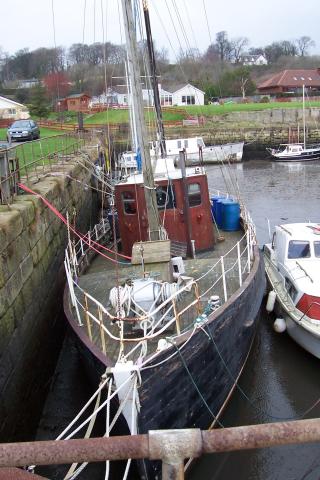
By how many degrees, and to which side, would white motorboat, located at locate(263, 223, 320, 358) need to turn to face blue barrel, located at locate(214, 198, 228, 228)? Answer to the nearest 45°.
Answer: approximately 180°

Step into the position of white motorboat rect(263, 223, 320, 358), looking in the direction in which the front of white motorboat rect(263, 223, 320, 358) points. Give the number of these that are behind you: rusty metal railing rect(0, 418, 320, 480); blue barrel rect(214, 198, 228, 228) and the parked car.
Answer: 2

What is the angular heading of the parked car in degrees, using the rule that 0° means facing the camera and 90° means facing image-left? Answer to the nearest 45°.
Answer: approximately 45°

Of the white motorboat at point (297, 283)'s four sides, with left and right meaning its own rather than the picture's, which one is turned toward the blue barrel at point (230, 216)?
back

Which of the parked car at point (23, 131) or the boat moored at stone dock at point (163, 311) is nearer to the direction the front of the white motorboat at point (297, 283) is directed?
the boat moored at stone dock

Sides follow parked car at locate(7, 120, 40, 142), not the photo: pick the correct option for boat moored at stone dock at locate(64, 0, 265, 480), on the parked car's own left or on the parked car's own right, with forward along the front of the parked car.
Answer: on the parked car's own left

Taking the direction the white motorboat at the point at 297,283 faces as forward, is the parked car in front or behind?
behind

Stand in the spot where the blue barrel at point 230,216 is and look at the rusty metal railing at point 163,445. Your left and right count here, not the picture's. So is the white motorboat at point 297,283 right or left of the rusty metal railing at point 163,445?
left

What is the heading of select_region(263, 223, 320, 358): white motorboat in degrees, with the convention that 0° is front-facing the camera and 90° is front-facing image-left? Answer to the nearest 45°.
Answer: approximately 315°
